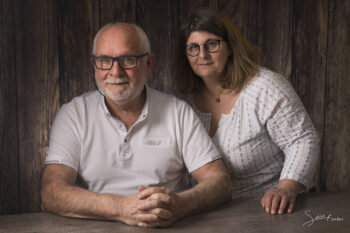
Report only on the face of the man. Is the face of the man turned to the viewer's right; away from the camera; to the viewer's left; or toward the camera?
toward the camera

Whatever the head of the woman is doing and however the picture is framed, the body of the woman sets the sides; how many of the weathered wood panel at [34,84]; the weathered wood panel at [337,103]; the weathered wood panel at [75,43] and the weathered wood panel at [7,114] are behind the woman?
1

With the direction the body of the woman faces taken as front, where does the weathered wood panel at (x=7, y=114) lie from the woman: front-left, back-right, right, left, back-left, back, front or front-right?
front-right

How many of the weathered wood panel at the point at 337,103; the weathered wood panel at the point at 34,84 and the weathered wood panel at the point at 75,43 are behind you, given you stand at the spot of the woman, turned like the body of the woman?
1

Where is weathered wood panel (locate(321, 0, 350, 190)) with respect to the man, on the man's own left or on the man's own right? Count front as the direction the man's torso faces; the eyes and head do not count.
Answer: on the man's own left

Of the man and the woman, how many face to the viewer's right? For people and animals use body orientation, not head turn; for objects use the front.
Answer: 0

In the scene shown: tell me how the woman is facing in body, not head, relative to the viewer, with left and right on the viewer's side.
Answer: facing the viewer and to the left of the viewer

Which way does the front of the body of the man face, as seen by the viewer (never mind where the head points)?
toward the camera
